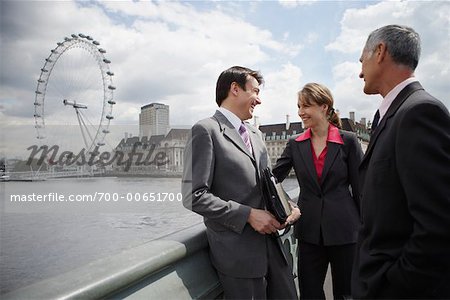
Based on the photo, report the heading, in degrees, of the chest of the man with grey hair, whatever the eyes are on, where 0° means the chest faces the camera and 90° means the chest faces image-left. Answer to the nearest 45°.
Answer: approximately 90°

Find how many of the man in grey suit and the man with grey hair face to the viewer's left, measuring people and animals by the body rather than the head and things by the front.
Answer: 1

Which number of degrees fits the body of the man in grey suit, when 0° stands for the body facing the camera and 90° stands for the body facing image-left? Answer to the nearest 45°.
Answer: approximately 315°

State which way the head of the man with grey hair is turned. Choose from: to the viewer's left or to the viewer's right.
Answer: to the viewer's left

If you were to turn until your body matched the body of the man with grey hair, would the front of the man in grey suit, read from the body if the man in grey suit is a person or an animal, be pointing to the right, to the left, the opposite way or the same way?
the opposite way

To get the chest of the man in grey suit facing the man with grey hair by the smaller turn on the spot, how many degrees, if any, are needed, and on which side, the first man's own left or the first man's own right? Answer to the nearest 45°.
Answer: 0° — they already face them

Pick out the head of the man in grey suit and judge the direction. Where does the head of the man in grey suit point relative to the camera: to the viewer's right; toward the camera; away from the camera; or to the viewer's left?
to the viewer's right
